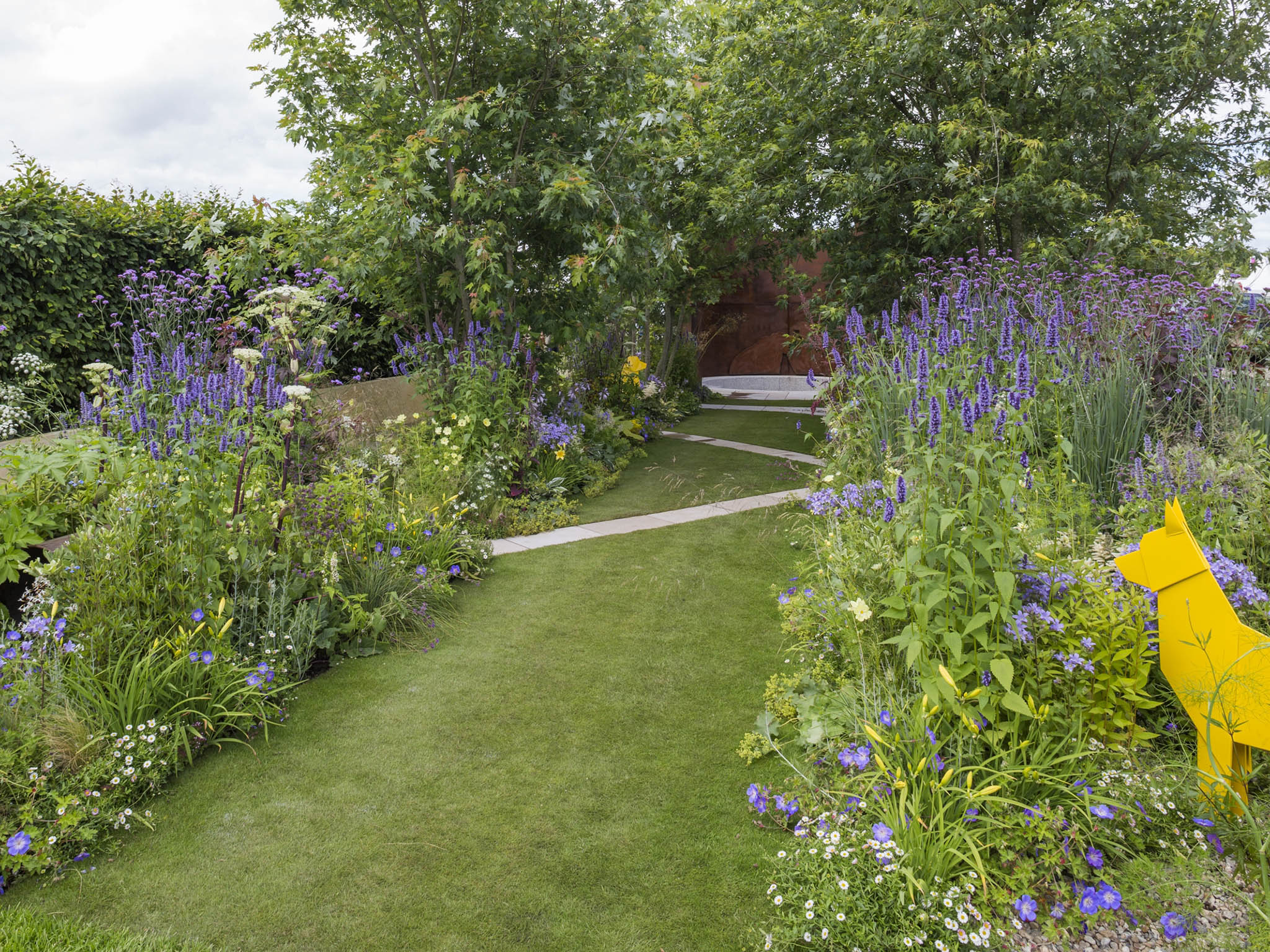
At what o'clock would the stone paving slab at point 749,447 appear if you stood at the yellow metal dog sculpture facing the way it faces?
The stone paving slab is roughly at 2 o'clock from the yellow metal dog sculpture.

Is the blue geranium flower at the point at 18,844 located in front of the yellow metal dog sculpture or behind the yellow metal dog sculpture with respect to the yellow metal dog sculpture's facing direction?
in front

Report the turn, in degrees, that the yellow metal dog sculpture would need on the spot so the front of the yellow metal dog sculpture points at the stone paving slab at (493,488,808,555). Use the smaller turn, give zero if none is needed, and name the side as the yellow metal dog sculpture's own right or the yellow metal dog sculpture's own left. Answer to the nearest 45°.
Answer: approximately 45° to the yellow metal dog sculpture's own right

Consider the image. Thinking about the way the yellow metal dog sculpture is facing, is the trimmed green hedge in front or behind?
in front

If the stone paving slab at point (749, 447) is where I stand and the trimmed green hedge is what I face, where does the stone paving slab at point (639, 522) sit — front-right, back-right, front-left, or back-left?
front-left

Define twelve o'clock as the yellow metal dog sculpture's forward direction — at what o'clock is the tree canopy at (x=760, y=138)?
The tree canopy is roughly at 2 o'clock from the yellow metal dog sculpture.

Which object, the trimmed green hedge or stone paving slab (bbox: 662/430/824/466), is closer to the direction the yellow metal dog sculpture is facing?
the trimmed green hedge

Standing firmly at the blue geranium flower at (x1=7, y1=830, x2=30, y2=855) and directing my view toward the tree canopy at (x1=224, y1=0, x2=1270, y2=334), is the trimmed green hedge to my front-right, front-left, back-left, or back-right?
front-left

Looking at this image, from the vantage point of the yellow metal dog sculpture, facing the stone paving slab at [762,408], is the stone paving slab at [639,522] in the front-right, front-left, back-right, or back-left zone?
front-left

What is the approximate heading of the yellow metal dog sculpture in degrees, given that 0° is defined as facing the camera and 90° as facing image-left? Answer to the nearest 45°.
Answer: approximately 90°

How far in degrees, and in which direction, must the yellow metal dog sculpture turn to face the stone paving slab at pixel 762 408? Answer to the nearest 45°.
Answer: approximately 45° to its right
